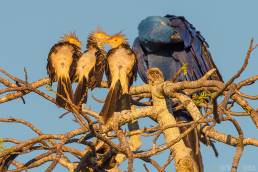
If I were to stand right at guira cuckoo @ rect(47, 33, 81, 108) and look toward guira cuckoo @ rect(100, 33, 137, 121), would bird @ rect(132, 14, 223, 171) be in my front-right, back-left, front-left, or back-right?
front-left

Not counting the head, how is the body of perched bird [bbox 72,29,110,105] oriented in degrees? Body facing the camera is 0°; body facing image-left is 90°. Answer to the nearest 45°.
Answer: approximately 225°

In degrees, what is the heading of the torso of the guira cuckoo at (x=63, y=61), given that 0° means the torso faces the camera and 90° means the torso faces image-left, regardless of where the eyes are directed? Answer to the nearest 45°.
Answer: approximately 180°
